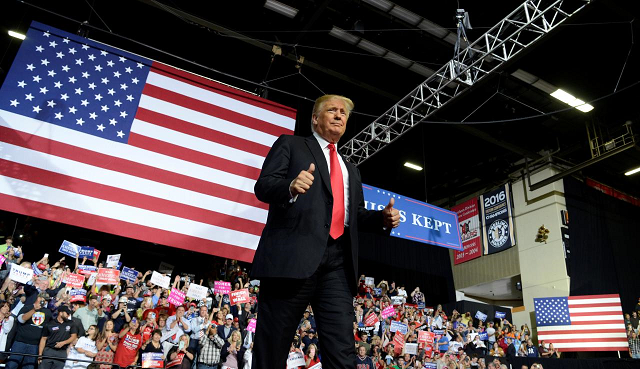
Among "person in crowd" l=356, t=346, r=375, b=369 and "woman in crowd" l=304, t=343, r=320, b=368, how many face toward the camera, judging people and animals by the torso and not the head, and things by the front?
2

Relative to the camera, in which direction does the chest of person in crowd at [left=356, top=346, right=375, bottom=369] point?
toward the camera

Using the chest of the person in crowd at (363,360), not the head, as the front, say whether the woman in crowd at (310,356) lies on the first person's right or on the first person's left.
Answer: on the first person's right

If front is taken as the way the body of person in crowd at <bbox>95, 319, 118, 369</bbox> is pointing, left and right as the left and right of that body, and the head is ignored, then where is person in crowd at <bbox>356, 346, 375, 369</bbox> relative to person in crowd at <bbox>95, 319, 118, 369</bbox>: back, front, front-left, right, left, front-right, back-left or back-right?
front-left

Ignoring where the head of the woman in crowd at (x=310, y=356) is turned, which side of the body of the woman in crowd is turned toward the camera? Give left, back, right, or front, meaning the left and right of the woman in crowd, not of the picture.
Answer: front

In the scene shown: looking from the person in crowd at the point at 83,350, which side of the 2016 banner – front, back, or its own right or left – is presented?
front

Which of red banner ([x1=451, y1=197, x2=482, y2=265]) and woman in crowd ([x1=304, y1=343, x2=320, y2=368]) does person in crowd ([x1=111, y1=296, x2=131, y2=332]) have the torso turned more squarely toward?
the woman in crowd

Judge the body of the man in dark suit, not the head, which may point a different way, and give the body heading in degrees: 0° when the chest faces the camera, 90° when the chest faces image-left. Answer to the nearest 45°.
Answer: approximately 315°

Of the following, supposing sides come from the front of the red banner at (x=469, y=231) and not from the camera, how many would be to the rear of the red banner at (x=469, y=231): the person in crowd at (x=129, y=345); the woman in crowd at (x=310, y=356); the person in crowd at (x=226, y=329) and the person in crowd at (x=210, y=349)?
0

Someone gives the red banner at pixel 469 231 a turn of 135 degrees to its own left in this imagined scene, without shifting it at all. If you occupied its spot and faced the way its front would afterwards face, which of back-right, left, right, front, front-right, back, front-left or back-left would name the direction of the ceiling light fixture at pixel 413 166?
back-right

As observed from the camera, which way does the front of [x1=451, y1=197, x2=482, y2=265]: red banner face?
facing the viewer and to the left of the viewer

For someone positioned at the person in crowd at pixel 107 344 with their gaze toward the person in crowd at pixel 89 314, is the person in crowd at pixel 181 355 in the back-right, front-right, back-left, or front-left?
back-right

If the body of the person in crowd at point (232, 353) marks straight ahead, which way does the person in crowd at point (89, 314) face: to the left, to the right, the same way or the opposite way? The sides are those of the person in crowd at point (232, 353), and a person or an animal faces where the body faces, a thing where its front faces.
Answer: the same way

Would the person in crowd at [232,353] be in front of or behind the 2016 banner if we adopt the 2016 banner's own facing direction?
in front

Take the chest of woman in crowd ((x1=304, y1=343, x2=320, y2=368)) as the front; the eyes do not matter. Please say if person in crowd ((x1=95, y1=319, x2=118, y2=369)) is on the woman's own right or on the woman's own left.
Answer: on the woman's own right
